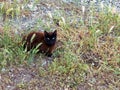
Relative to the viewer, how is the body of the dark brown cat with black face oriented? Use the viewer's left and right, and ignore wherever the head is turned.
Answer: facing the viewer and to the right of the viewer
